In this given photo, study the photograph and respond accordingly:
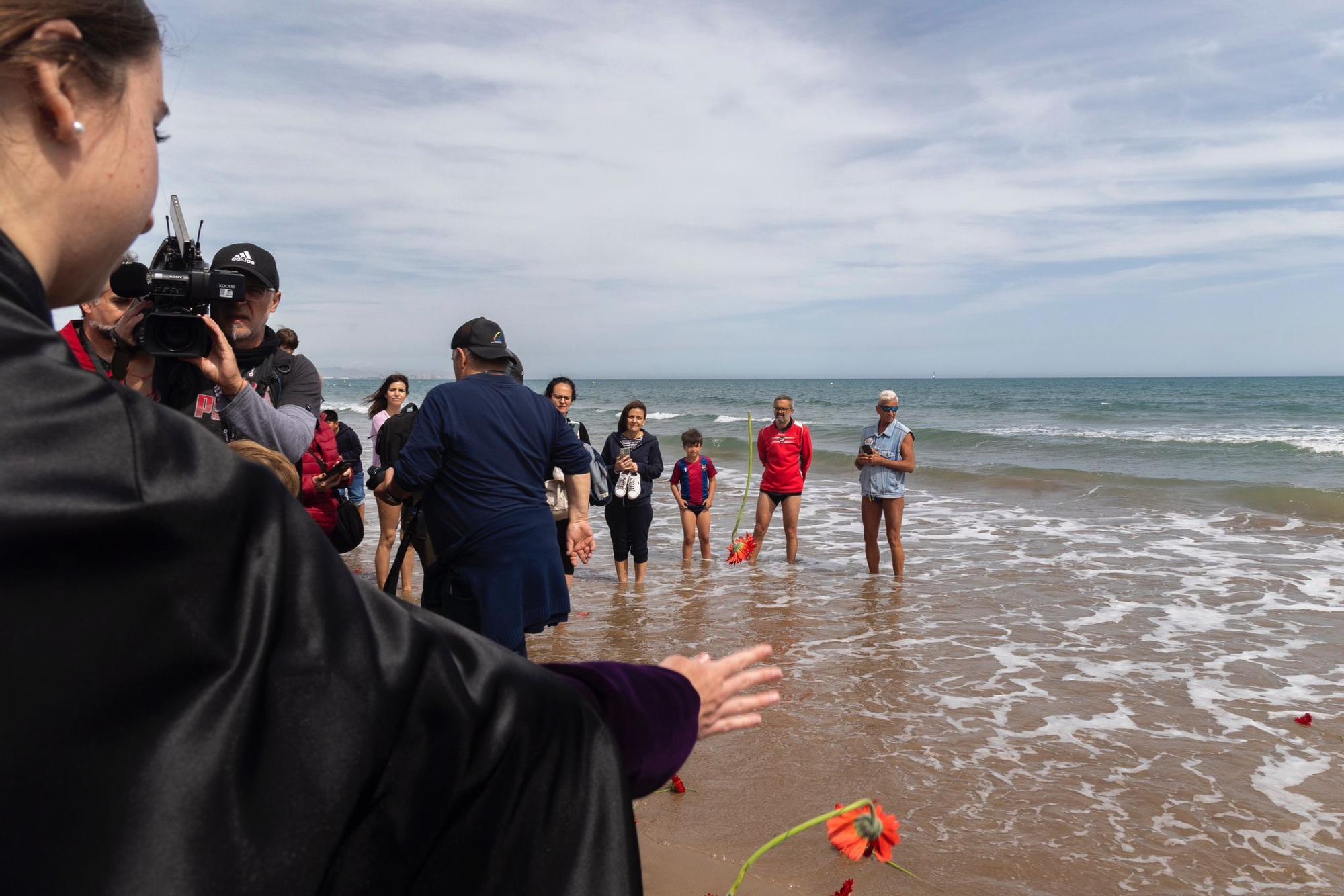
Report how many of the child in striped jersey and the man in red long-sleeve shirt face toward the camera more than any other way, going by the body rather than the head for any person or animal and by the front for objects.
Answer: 2

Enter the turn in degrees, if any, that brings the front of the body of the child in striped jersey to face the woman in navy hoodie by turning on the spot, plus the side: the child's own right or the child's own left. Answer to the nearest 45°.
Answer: approximately 45° to the child's own right

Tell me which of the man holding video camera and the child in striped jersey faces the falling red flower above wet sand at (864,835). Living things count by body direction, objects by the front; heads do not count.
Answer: the child in striped jersey

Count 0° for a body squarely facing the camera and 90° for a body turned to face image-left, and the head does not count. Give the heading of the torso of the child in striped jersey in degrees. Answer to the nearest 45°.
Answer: approximately 0°

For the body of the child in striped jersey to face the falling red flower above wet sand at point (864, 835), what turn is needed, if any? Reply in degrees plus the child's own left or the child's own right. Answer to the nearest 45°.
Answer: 0° — they already face it

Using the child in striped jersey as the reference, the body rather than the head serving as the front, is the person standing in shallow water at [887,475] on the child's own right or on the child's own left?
on the child's own left

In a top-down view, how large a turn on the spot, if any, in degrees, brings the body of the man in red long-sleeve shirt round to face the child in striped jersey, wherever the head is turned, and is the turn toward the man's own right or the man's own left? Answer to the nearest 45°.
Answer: approximately 90° to the man's own right
